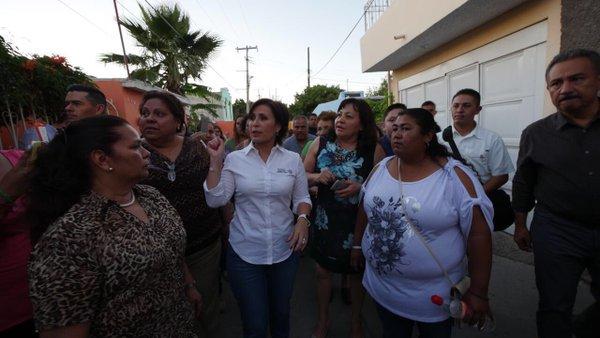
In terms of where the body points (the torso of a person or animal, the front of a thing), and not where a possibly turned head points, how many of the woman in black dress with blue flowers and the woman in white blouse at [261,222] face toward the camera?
2

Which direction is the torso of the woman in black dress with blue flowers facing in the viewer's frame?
toward the camera

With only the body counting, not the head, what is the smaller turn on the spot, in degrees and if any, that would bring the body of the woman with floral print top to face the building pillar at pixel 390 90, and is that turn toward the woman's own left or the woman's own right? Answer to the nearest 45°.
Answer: approximately 135° to the woman's own right

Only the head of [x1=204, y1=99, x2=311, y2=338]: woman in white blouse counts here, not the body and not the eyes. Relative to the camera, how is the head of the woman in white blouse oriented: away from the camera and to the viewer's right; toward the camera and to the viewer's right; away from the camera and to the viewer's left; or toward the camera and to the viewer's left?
toward the camera and to the viewer's left

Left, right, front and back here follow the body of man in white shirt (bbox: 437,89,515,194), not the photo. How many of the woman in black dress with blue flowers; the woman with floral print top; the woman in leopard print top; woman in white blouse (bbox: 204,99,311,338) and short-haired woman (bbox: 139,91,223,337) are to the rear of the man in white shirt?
0

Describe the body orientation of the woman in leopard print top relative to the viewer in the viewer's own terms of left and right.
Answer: facing the viewer and to the right of the viewer

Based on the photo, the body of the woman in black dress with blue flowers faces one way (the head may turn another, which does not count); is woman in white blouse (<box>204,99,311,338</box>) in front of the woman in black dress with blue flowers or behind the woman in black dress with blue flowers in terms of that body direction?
in front

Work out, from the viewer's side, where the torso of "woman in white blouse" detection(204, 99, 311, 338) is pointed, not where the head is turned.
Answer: toward the camera

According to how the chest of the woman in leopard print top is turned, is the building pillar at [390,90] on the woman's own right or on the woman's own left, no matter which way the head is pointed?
on the woman's own left

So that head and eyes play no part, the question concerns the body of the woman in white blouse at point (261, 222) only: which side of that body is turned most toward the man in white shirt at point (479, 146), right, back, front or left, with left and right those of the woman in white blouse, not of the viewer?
left

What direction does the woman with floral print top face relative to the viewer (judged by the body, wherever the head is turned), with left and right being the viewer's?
facing the viewer and to the left of the viewer

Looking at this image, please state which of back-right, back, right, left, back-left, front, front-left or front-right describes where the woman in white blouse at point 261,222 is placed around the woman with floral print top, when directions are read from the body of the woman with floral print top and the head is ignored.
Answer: front-right

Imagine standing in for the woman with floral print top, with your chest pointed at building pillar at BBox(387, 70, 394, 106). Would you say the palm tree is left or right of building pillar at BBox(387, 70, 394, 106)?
left

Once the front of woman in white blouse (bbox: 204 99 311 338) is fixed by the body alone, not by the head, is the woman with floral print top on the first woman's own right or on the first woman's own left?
on the first woman's own left

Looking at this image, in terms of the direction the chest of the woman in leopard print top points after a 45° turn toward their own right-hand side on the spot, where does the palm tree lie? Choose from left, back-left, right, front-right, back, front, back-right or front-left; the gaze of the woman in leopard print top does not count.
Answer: back

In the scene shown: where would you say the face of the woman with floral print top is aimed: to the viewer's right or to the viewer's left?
to the viewer's left
